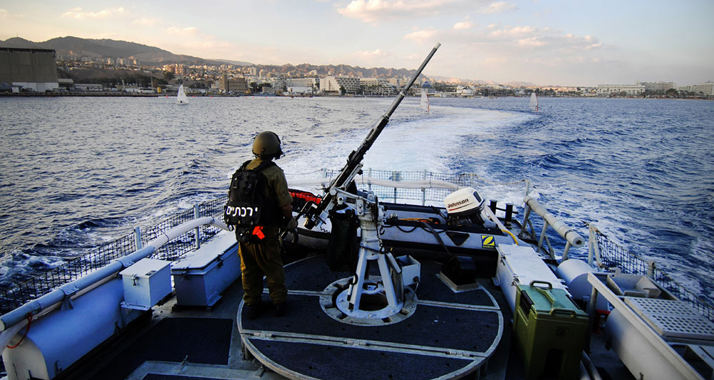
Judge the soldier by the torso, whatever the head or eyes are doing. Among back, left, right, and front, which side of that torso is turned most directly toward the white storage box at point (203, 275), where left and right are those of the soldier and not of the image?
left

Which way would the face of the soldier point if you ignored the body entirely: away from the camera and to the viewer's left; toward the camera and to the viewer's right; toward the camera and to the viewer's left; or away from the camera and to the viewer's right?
away from the camera and to the viewer's right

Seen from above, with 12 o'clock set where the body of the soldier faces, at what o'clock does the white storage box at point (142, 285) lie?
The white storage box is roughly at 8 o'clock from the soldier.

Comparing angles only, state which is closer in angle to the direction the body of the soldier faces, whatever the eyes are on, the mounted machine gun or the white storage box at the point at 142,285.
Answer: the mounted machine gun

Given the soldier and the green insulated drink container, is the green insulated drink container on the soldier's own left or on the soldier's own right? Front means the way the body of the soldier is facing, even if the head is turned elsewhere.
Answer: on the soldier's own right

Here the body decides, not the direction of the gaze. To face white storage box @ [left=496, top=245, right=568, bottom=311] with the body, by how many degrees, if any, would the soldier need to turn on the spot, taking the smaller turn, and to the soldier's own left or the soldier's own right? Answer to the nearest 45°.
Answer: approximately 45° to the soldier's own right

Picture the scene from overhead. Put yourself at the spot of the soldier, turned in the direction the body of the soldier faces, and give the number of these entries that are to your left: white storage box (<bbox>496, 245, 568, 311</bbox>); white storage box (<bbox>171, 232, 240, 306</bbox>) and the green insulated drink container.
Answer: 1

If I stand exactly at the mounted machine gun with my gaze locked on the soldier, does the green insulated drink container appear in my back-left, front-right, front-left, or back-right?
back-left

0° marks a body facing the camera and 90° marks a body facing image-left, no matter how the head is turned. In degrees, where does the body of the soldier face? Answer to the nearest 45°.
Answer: approximately 225°

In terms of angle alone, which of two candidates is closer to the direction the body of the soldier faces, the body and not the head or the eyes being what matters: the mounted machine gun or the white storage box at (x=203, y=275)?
the mounted machine gun
